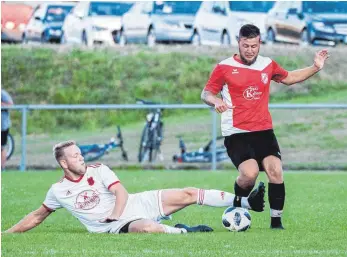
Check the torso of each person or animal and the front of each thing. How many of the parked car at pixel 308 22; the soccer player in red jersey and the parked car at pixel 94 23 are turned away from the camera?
0

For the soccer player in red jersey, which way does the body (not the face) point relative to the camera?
toward the camera

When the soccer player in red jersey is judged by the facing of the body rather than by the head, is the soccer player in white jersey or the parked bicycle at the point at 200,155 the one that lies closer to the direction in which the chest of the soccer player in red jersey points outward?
the soccer player in white jersey

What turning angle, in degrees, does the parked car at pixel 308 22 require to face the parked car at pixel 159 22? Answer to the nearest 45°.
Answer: approximately 135° to its right

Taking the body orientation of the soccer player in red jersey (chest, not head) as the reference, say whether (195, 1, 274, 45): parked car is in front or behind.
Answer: behind

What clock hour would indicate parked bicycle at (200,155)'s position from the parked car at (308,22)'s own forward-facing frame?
The parked bicycle is roughly at 2 o'clock from the parked car.

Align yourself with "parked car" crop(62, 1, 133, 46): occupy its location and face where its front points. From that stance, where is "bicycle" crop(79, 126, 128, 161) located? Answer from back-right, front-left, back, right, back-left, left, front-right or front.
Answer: front-right

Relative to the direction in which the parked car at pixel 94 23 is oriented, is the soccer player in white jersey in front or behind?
in front

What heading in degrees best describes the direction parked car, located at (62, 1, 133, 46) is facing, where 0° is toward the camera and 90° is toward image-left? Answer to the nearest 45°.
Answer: approximately 315°

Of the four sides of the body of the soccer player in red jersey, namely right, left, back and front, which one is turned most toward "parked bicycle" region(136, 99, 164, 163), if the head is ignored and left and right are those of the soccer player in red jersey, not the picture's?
back

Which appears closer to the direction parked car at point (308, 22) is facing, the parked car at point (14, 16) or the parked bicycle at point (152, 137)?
the parked bicycle

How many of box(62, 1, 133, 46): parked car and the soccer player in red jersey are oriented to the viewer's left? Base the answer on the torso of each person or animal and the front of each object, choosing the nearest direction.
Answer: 0

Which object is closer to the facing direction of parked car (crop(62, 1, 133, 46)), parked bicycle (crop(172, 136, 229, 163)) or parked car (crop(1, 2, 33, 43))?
the parked bicycle
